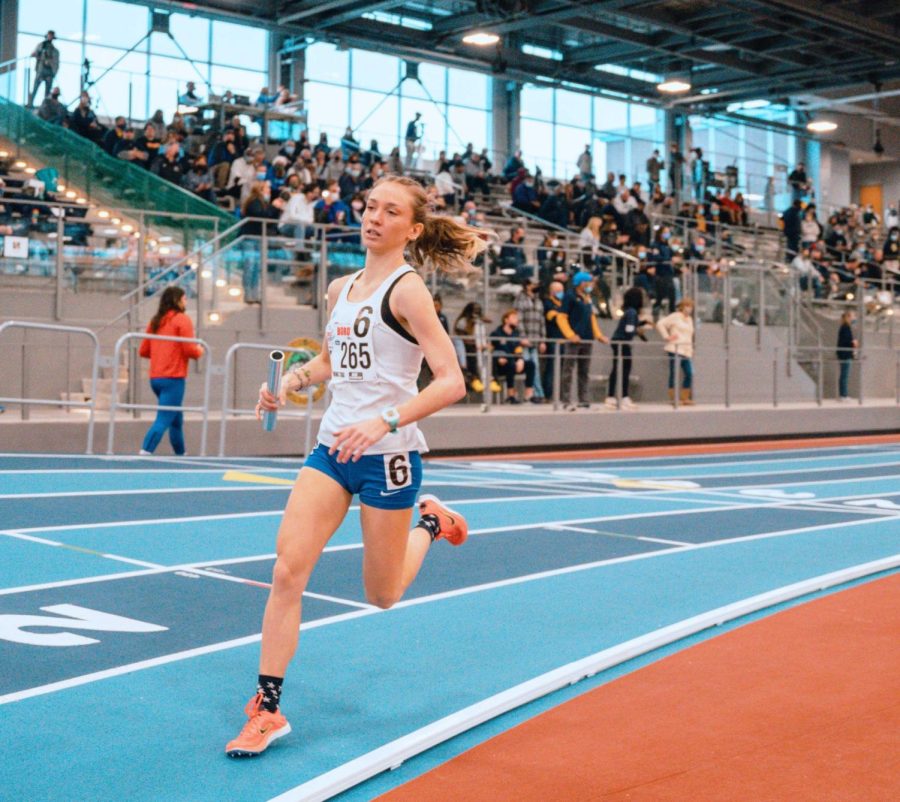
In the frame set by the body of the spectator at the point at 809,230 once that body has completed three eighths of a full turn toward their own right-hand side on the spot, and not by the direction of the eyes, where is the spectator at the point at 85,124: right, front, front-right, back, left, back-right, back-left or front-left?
back-left

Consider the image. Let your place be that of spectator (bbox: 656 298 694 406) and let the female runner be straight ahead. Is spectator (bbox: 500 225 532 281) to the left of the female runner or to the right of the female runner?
right

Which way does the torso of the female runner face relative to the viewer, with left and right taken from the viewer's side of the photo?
facing the viewer and to the left of the viewer

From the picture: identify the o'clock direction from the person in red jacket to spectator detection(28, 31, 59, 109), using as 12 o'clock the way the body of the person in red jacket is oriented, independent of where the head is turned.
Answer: The spectator is roughly at 10 o'clock from the person in red jacket.

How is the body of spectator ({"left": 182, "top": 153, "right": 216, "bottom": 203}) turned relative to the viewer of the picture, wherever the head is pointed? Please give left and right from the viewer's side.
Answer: facing the viewer and to the right of the viewer

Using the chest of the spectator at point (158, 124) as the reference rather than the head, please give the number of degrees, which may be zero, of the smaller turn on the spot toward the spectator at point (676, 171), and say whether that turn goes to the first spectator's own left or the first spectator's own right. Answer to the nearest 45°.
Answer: approximately 90° to the first spectator's own left

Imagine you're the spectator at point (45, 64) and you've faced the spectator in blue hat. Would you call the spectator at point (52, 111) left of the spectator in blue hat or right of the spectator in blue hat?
right
